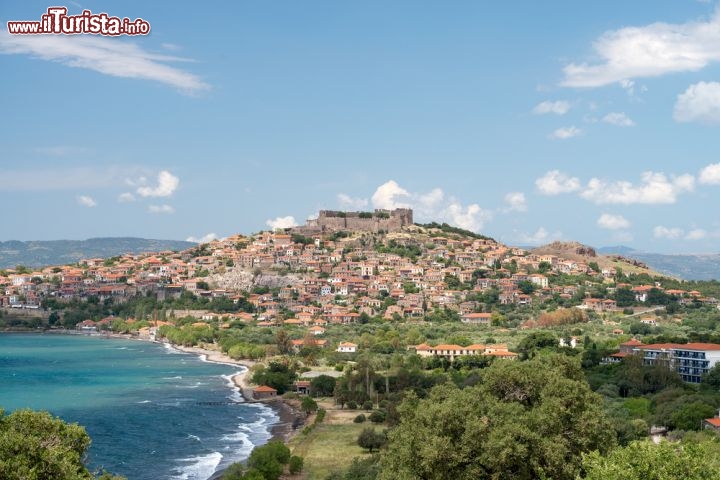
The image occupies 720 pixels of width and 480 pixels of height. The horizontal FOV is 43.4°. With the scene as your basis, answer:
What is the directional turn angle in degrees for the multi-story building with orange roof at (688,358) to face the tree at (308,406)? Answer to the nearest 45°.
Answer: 0° — it already faces it

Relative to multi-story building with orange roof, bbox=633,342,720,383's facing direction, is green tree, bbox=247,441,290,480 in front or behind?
in front

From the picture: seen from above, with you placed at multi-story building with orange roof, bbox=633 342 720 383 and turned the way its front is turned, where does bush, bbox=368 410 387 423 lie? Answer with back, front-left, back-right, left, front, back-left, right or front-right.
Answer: front

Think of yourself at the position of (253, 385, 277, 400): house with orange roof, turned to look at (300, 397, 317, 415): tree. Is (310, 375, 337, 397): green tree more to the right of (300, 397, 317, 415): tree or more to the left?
left

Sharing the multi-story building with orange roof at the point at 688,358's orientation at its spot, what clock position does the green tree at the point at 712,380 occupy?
The green tree is roughly at 10 o'clock from the multi-story building with orange roof.

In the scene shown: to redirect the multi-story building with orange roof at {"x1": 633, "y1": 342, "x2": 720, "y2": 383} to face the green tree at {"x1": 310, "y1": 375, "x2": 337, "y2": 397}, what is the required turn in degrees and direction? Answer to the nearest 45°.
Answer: approximately 45° to its right

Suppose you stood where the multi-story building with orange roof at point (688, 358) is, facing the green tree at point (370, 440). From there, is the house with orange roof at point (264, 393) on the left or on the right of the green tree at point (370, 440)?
right

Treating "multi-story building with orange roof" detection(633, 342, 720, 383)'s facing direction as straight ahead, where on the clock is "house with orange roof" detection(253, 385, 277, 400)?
"house with orange roof" detection(253, 385, 277, 400) is roughly at 1 o'clock from "multi-story building with orange roof" detection(633, 342, 720, 383).

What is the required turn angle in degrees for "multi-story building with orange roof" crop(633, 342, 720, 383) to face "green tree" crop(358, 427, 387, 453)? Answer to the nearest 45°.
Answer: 0° — it already faces it

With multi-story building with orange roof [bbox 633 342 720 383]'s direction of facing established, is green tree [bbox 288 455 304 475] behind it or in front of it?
in front

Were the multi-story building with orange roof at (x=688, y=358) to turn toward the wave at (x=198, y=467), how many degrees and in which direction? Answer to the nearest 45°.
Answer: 0° — it already faces it
